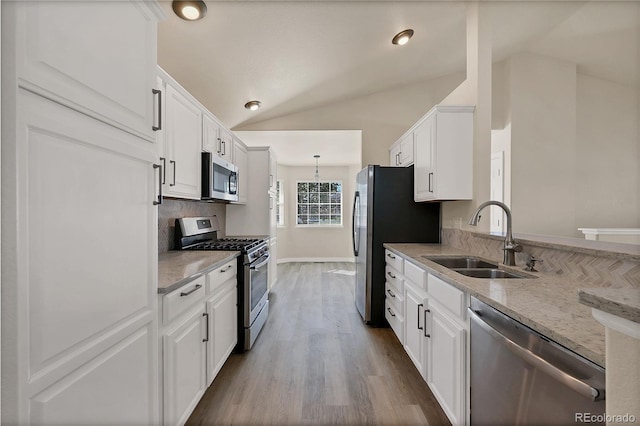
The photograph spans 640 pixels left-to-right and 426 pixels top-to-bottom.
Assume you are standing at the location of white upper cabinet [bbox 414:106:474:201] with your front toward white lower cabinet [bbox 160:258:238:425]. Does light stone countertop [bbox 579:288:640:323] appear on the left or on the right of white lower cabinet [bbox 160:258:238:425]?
left

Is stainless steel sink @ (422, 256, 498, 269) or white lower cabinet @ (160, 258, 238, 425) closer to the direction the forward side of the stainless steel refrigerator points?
the white lower cabinet

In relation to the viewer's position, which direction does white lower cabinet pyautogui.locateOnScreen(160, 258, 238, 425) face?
facing the viewer and to the right of the viewer

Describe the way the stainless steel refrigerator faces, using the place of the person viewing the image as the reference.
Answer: facing to the left of the viewer

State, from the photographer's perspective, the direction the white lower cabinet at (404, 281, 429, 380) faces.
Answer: facing to the left of the viewer

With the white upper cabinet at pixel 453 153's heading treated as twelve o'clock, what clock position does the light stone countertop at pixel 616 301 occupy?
The light stone countertop is roughly at 9 o'clock from the white upper cabinet.

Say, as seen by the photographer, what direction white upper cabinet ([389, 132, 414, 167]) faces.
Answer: facing to the left of the viewer

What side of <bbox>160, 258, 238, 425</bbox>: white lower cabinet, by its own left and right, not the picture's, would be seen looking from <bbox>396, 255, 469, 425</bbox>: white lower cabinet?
front

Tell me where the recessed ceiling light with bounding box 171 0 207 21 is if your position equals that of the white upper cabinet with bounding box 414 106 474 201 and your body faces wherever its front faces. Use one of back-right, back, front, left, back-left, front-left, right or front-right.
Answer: front-left

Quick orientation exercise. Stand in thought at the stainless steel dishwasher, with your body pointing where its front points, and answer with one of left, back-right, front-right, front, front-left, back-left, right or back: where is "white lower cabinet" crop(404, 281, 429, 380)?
right

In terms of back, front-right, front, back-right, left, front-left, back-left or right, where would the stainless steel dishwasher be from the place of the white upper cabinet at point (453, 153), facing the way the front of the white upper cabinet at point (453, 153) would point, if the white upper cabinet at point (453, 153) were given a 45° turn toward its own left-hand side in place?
front-left

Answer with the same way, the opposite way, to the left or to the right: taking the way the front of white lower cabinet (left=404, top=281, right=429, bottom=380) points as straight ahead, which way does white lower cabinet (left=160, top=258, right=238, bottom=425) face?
the opposite way
